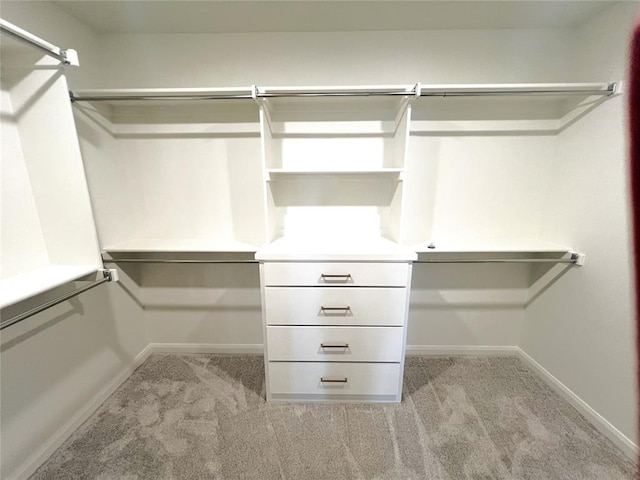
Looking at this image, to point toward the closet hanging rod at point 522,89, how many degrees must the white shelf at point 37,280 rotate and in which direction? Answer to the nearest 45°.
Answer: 0° — it already faces it

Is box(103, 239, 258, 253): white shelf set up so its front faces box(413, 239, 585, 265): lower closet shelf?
no

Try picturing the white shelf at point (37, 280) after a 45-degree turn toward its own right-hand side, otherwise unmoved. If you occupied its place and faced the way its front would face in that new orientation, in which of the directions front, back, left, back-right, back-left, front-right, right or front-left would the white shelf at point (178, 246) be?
left

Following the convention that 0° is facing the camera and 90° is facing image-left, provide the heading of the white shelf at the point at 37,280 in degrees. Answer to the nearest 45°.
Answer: approximately 315°

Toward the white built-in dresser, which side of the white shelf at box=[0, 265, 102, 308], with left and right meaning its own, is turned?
front

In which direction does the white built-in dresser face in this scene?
toward the camera

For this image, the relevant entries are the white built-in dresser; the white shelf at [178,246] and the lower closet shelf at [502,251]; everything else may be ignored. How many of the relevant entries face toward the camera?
3

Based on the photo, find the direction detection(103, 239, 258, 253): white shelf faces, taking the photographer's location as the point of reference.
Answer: facing the viewer

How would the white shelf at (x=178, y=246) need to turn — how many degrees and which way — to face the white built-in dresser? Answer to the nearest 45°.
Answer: approximately 45° to its left

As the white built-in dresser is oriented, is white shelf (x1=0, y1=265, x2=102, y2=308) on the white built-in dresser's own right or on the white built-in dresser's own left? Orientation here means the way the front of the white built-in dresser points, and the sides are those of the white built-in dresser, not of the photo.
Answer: on the white built-in dresser's own right
